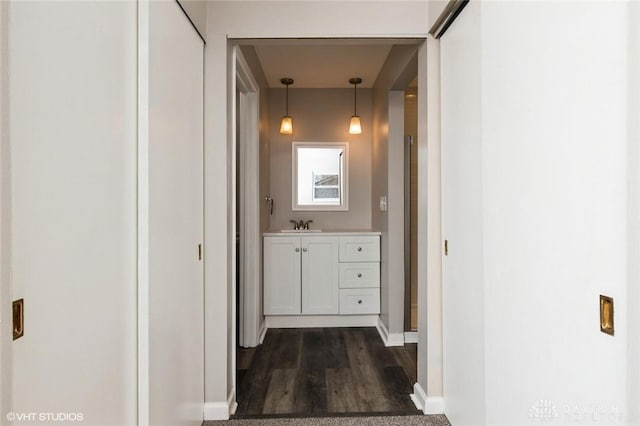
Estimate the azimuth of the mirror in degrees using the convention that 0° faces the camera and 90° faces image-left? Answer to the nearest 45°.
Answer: approximately 0°

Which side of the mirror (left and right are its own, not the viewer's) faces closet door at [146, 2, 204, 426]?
front

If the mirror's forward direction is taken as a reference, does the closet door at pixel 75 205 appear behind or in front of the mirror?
in front

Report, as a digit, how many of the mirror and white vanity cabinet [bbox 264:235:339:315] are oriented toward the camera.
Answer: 2
